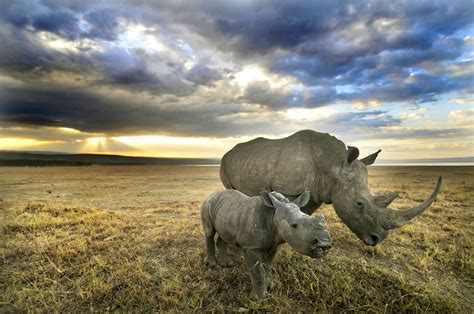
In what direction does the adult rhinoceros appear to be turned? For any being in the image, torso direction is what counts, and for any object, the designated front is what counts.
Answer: to the viewer's right

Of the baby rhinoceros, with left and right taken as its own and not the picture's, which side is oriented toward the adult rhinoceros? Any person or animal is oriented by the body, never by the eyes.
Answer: left

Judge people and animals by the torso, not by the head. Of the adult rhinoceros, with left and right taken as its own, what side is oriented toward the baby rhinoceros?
right

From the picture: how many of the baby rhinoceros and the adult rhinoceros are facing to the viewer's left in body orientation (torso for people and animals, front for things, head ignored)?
0

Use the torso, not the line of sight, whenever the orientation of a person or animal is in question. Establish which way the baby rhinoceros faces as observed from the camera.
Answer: facing the viewer and to the right of the viewer
